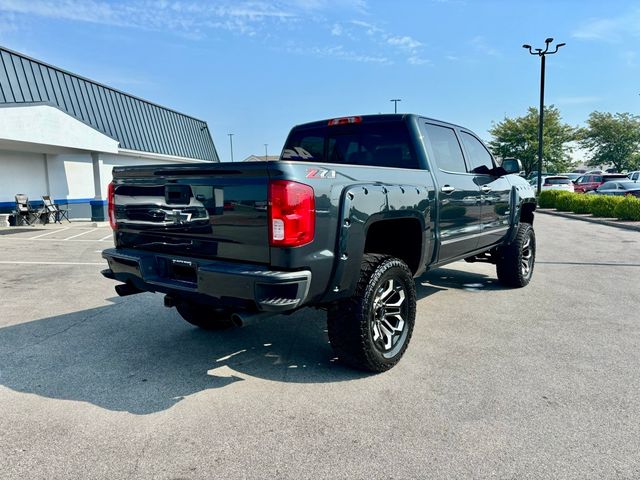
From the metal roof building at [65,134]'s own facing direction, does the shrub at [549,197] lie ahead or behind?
ahead

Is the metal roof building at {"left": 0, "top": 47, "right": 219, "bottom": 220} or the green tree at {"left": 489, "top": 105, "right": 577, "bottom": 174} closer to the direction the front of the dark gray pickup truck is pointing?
the green tree

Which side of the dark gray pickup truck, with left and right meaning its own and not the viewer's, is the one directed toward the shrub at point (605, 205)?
front

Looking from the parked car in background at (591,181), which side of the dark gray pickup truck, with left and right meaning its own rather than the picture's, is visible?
front

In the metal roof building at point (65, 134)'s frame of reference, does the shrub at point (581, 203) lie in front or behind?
in front

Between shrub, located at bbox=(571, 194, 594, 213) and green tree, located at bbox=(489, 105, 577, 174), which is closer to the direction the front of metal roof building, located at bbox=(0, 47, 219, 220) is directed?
the shrub

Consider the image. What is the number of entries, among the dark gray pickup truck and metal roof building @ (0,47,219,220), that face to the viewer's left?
0

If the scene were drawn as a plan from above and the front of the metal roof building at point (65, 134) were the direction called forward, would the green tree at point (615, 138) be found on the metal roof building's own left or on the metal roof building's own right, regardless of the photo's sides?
on the metal roof building's own left

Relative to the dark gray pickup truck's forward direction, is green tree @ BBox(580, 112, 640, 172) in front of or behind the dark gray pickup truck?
in front

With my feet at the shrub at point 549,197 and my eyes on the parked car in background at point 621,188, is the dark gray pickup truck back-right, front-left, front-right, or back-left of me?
back-right

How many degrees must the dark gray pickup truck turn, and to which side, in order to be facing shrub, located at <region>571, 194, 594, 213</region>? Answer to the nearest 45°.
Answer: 0° — it already faces it

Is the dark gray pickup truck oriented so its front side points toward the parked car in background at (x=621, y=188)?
yes

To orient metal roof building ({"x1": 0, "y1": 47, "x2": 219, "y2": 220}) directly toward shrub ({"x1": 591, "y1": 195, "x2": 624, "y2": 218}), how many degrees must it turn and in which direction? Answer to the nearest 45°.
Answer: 0° — it already faces it

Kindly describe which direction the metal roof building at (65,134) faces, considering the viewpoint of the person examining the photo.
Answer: facing the viewer and to the right of the viewer

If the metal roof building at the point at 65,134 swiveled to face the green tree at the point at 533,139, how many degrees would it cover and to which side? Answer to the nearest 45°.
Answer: approximately 45° to its left

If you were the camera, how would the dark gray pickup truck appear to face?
facing away from the viewer and to the right of the viewer
